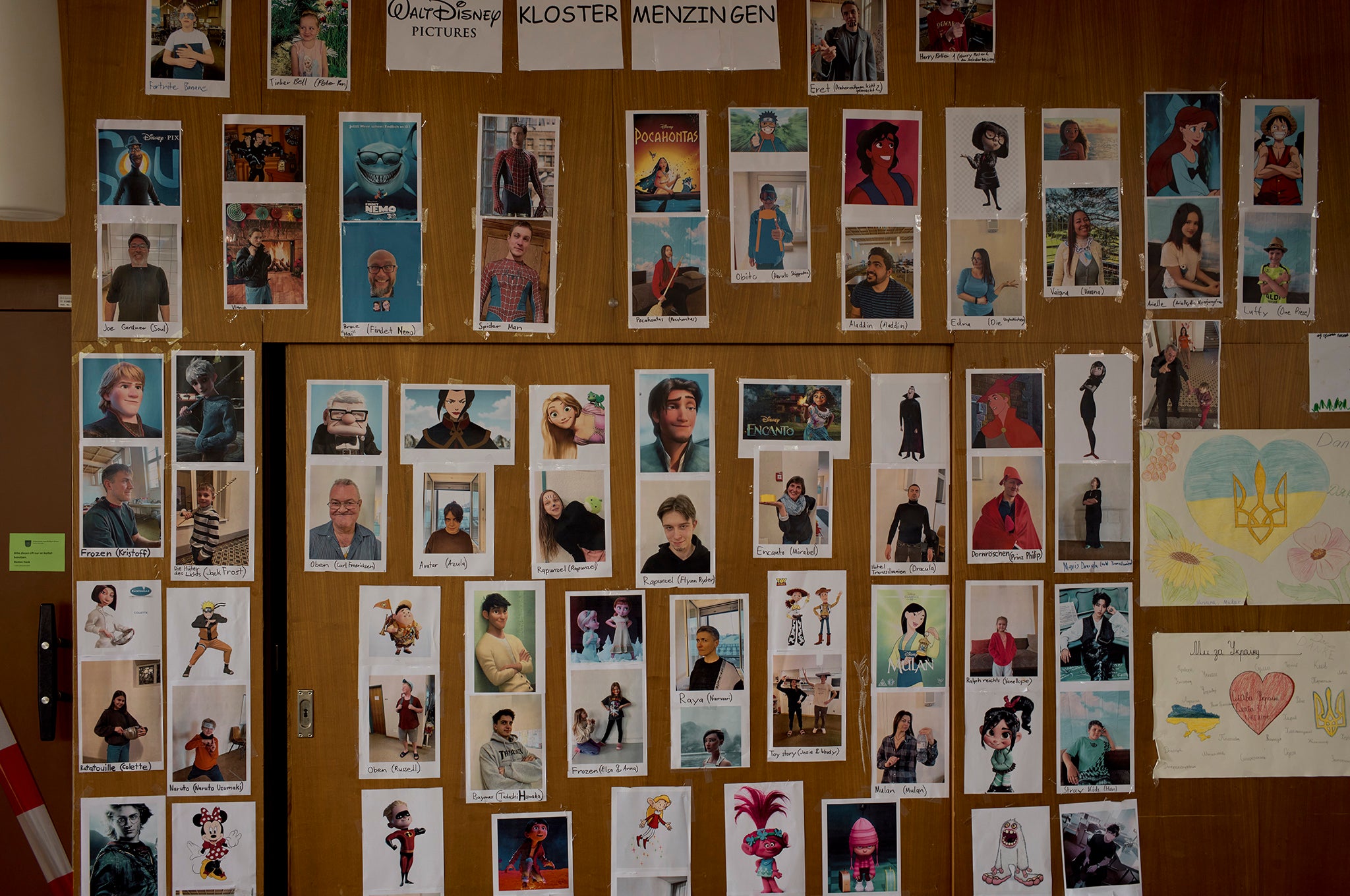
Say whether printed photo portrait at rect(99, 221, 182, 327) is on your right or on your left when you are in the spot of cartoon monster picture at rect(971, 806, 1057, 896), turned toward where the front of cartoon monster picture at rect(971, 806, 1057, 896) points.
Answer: on your right

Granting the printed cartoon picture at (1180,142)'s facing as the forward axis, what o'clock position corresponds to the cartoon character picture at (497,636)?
the cartoon character picture at (497,636) is roughly at 2 o'clock from the printed cartoon picture at (1180,142).

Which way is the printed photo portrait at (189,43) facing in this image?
toward the camera

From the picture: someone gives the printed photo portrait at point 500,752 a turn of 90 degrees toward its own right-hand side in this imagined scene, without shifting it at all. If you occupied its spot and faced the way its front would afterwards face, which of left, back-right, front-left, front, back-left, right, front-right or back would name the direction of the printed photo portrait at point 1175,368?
back

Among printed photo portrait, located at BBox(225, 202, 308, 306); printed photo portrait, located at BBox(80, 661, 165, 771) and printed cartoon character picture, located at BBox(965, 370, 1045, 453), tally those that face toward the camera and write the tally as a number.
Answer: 3

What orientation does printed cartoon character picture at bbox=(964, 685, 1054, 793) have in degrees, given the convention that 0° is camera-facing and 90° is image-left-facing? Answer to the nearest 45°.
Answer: approximately 0°

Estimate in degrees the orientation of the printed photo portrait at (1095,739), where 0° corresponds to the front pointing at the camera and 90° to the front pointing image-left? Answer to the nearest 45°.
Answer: approximately 0°

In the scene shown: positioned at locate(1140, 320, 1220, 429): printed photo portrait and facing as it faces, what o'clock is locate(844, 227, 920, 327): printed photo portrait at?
locate(844, 227, 920, 327): printed photo portrait is roughly at 2 o'clock from locate(1140, 320, 1220, 429): printed photo portrait.

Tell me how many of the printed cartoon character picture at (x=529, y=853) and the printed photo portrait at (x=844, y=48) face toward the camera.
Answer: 2

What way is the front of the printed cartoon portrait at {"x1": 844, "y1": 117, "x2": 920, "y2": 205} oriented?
toward the camera

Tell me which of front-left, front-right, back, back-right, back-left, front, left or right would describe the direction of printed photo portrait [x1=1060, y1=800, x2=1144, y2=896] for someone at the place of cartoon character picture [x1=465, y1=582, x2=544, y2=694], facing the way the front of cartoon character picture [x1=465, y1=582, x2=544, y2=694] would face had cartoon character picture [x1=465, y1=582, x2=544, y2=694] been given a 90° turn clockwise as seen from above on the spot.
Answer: back
